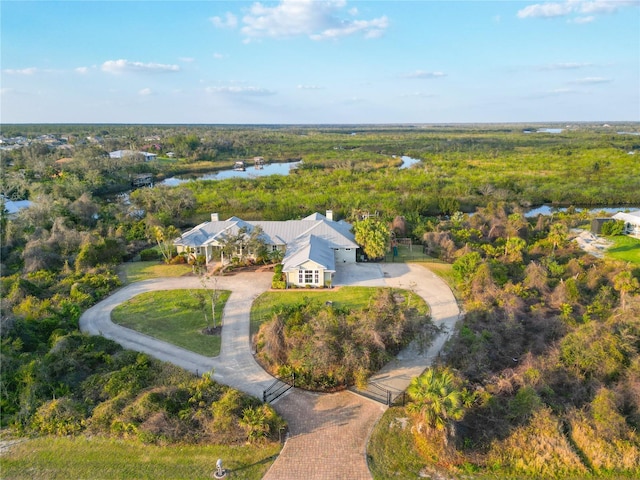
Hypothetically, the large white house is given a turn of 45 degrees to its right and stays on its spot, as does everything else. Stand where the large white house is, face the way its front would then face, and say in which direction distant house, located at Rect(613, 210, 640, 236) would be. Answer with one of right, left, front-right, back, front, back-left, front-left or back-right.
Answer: back-left

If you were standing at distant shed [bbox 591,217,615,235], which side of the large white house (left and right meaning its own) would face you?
left

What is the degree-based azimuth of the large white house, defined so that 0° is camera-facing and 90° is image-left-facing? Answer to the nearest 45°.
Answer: approximately 0°

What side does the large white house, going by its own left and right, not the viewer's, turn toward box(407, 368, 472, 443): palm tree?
front

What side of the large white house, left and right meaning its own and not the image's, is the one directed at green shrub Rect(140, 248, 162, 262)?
right

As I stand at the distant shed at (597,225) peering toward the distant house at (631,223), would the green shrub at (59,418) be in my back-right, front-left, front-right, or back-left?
back-right

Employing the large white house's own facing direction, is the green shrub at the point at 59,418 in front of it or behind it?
in front

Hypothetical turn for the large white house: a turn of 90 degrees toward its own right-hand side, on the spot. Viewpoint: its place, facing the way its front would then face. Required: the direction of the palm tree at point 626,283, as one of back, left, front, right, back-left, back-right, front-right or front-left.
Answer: back-left

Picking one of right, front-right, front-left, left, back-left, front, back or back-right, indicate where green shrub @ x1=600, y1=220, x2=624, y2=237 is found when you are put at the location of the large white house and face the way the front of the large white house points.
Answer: left

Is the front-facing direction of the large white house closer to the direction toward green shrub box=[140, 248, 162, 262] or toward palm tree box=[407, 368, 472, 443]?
the palm tree
